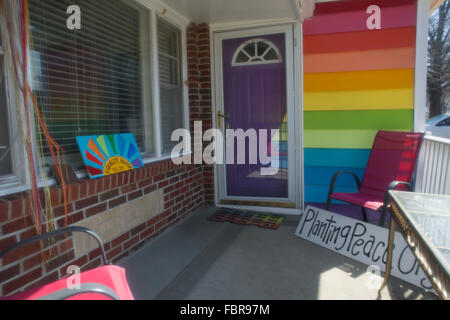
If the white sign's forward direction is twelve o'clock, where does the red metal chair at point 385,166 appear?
The red metal chair is roughly at 5 o'clock from the white sign.

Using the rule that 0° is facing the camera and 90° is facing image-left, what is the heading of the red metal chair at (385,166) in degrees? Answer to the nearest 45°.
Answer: approximately 45°

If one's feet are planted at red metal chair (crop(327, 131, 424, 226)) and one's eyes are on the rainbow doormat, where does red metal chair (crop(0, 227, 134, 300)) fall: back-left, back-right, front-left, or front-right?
front-left

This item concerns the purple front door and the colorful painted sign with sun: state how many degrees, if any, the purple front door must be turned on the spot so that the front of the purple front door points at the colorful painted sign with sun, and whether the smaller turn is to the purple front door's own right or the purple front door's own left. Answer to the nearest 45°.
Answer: approximately 45° to the purple front door's own right

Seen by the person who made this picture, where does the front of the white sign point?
facing the viewer and to the left of the viewer

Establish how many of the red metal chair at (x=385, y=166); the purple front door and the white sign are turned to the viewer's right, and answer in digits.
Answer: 0

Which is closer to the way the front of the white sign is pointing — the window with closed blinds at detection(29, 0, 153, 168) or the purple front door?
the window with closed blinds

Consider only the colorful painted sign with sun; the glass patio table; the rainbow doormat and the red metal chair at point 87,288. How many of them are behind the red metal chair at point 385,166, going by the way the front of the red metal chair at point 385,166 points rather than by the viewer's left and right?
0

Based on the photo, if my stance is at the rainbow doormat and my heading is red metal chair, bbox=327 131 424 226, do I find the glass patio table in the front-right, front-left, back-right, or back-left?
front-right

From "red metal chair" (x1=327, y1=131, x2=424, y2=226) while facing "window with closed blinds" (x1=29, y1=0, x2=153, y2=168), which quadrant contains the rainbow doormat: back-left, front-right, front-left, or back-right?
front-right

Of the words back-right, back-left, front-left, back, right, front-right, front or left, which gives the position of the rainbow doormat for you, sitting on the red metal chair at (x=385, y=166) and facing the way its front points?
front-right

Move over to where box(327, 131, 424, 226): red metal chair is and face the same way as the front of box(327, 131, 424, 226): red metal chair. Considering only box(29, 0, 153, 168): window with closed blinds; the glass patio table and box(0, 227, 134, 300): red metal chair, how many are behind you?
0

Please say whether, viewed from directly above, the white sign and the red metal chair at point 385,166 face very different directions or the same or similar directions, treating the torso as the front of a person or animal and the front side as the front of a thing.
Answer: same or similar directions

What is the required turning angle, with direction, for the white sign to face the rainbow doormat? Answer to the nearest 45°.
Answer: approximately 90° to its right

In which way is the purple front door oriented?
toward the camera

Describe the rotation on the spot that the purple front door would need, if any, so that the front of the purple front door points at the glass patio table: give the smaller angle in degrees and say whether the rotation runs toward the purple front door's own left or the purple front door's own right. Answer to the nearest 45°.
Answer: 0° — it already faces it

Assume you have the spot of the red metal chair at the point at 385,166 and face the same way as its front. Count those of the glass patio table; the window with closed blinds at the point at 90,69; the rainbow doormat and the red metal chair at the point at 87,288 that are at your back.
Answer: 0

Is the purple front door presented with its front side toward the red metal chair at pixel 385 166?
no
